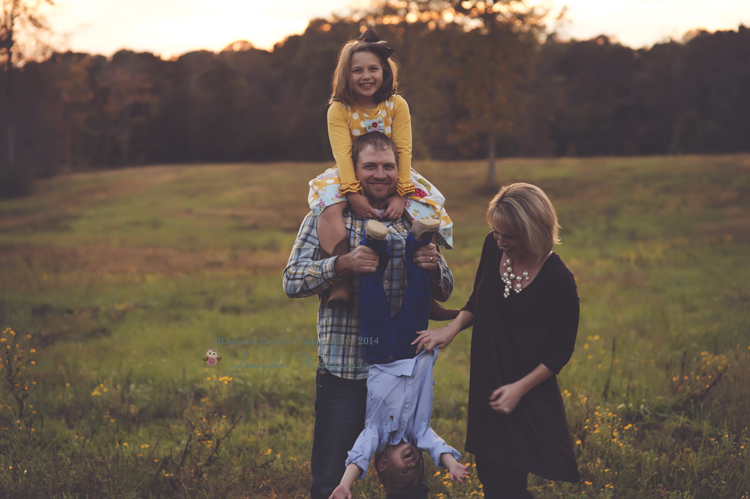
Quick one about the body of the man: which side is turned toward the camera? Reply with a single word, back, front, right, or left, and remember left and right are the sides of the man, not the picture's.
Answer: front

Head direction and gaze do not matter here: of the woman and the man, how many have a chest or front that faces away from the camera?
0
